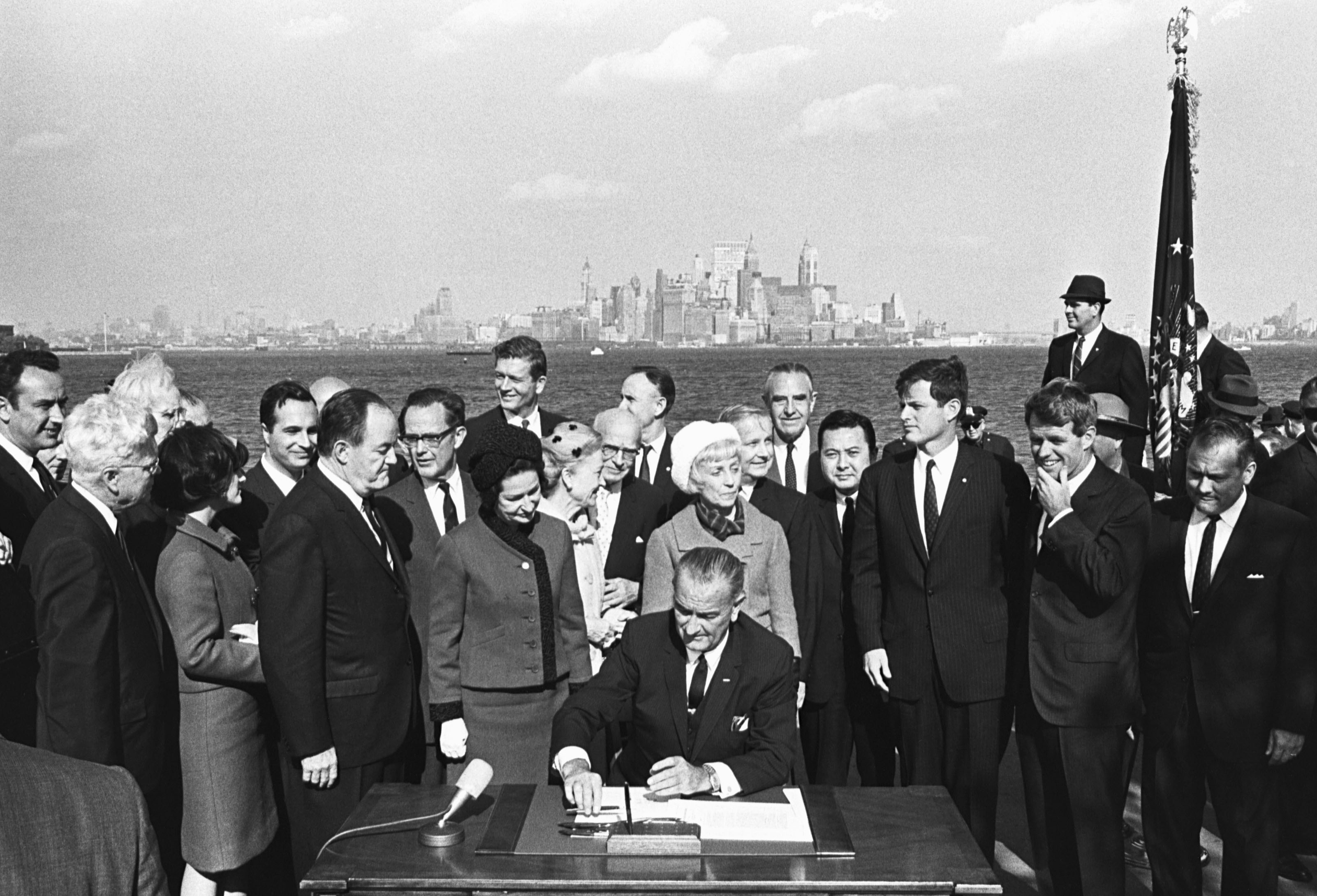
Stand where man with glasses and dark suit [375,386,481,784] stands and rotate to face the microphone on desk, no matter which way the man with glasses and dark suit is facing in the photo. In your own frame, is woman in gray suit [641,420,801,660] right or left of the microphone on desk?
left

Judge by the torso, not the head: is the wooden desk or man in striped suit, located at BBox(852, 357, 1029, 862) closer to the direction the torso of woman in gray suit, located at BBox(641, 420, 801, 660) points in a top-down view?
the wooden desk

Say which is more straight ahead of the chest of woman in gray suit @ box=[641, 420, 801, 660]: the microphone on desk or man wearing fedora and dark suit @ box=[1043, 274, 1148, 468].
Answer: the microphone on desk

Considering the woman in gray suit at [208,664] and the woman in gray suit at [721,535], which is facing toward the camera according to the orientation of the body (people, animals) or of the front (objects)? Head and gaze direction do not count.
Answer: the woman in gray suit at [721,535]

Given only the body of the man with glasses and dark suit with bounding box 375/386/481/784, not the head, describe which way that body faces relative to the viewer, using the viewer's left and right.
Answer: facing the viewer and to the right of the viewer

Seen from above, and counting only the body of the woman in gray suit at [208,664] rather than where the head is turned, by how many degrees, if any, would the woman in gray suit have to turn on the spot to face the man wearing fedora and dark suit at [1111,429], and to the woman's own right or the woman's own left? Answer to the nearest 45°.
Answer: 0° — they already face them

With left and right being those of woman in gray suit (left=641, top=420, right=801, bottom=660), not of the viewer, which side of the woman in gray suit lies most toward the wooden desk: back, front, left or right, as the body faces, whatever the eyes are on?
front

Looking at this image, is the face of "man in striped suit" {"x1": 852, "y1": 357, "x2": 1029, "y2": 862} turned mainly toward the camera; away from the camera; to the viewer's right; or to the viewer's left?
to the viewer's left

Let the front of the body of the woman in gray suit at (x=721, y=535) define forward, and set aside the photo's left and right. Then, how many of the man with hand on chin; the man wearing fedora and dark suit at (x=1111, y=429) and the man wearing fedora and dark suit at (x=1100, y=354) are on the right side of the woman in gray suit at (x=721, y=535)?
0

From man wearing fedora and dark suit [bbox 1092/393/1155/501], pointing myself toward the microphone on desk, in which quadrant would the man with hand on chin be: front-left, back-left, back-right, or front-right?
front-left

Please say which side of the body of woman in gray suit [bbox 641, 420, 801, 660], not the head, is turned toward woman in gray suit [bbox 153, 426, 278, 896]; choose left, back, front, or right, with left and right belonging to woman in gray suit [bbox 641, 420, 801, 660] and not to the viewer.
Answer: right

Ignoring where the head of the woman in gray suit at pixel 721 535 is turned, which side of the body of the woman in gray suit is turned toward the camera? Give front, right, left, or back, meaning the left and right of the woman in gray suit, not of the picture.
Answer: front

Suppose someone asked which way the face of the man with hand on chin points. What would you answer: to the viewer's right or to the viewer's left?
to the viewer's left

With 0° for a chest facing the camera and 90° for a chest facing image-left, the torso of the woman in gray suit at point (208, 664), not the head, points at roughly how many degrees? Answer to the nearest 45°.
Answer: approximately 270°
